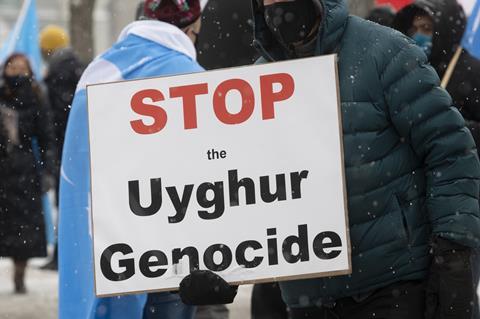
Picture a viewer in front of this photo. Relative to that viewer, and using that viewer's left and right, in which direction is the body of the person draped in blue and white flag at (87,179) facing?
facing away from the viewer and to the right of the viewer

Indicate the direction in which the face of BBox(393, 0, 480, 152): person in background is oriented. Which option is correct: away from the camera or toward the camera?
toward the camera

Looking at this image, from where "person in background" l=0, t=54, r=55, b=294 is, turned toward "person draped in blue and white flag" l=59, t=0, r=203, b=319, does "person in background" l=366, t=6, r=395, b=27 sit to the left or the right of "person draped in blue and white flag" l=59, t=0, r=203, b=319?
left

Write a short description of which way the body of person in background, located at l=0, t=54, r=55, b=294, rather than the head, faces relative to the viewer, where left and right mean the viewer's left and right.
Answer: facing the viewer

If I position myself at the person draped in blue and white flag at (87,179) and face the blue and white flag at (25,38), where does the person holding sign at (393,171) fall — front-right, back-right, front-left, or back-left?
back-right

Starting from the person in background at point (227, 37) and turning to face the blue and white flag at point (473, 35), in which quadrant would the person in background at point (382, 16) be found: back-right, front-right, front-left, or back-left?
front-left

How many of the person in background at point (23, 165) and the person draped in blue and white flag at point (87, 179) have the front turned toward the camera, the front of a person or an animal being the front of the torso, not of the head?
1

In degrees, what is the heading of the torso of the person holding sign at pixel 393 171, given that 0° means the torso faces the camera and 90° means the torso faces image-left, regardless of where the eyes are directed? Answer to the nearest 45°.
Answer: approximately 45°

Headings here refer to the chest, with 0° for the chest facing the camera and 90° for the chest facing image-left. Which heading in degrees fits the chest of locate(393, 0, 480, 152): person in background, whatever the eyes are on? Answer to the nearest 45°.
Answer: approximately 45°

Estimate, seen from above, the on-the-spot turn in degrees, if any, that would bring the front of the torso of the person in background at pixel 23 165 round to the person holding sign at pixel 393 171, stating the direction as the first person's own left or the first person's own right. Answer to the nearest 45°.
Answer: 0° — they already face them

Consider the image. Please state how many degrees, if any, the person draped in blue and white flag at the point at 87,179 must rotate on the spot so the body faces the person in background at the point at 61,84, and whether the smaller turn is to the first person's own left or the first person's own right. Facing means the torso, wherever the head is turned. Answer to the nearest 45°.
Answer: approximately 45° to the first person's own left

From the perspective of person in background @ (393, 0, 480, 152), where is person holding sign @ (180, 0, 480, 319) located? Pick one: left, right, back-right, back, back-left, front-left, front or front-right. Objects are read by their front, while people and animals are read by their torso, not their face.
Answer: front-left

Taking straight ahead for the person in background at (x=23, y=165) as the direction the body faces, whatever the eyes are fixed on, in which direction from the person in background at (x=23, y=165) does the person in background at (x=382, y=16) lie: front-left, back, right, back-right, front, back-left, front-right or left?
front-left

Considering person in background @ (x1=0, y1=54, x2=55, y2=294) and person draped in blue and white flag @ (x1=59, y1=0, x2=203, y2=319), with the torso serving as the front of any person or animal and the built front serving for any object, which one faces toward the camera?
the person in background

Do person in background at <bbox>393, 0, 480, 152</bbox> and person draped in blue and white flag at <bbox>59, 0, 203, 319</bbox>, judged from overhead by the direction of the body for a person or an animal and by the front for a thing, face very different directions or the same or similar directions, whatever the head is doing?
very different directions

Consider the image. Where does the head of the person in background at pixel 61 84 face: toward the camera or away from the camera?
away from the camera

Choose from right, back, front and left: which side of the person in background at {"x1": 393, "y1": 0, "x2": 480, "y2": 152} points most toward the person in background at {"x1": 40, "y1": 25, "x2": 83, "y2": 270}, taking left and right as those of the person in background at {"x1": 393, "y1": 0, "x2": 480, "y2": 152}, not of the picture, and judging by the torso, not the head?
right

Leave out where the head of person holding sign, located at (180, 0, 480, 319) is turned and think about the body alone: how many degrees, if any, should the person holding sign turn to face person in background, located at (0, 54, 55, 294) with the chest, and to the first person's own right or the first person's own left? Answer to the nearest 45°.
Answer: approximately 90° to the first person's own right

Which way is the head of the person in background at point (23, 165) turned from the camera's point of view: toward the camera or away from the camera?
toward the camera
